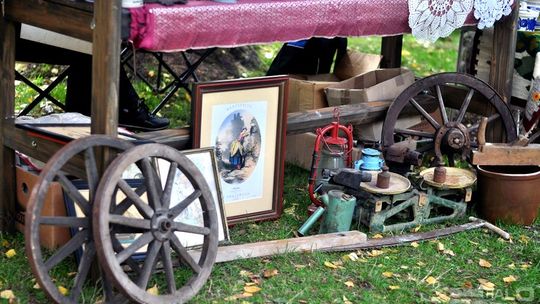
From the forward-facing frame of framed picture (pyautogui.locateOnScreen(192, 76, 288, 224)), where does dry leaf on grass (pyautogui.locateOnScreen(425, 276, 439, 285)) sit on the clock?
The dry leaf on grass is roughly at 10 o'clock from the framed picture.

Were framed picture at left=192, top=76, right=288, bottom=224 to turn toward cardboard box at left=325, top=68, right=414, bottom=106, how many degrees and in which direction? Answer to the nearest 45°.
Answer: approximately 135° to its left

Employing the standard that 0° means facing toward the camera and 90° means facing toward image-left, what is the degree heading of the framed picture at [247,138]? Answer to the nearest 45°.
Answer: approximately 0°

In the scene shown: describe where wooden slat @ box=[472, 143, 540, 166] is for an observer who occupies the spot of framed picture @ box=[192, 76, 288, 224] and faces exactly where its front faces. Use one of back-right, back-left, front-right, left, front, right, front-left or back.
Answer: left

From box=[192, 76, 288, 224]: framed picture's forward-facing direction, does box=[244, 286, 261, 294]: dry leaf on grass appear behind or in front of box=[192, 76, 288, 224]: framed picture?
in front

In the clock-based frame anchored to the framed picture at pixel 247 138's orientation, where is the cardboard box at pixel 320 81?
The cardboard box is roughly at 7 o'clock from the framed picture.

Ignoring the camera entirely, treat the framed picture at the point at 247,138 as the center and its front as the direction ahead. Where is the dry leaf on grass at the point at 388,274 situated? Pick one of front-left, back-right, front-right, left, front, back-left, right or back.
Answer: front-left

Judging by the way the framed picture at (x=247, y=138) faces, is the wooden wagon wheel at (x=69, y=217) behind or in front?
in front
